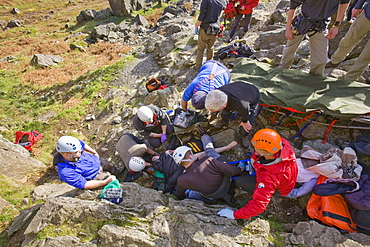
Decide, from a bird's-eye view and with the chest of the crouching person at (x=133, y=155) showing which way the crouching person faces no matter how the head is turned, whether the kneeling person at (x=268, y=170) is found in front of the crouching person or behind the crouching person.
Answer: in front

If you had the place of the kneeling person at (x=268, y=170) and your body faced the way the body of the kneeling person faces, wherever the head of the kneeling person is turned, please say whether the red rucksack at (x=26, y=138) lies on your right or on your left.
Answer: on your right

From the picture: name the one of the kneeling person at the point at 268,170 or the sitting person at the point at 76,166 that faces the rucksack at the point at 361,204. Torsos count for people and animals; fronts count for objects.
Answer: the sitting person

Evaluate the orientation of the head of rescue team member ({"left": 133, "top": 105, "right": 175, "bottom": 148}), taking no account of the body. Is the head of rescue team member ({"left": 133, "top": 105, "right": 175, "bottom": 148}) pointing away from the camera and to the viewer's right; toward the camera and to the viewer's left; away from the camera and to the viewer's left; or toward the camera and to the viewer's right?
toward the camera and to the viewer's right

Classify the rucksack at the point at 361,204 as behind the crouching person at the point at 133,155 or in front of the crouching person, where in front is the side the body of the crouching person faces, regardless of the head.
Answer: in front

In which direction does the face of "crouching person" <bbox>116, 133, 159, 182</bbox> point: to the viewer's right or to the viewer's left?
to the viewer's right

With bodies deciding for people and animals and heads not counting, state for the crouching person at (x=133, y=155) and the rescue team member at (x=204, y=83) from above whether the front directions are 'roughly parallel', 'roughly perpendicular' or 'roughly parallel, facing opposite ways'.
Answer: roughly perpendicular

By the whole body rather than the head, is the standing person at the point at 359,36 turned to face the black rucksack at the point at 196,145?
yes

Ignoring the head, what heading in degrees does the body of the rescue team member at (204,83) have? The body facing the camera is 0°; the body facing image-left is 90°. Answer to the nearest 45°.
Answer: approximately 45°

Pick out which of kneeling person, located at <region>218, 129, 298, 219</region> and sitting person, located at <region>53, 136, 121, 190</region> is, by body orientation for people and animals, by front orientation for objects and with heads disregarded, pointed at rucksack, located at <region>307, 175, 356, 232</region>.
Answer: the sitting person
